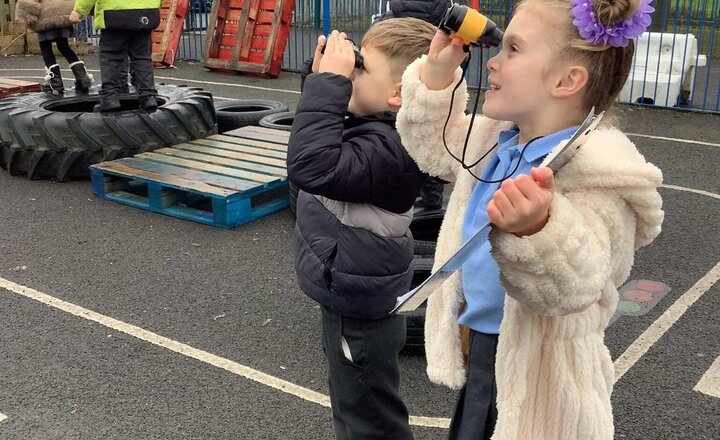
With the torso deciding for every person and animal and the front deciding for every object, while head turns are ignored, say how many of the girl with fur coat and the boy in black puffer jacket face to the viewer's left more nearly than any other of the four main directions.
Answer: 2

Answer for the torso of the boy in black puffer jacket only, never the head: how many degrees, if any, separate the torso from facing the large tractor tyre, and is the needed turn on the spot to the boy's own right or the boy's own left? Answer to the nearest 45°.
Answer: approximately 45° to the boy's own right

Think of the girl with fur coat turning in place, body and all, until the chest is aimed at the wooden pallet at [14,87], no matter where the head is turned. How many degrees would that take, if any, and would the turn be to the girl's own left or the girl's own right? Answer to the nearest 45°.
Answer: approximately 45° to the girl's own right

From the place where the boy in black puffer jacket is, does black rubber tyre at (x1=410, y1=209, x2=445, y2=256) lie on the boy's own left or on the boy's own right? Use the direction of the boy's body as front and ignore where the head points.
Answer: on the boy's own right

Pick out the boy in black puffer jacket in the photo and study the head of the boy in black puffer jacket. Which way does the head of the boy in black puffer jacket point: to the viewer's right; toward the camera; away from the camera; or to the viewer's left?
to the viewer's left

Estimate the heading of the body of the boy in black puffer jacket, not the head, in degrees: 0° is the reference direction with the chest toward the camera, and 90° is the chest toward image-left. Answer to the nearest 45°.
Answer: approximately 90°

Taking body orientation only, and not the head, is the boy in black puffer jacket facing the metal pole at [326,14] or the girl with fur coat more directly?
the metal pole

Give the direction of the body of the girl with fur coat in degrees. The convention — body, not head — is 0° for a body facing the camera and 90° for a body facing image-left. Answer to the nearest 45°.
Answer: approximately 90°

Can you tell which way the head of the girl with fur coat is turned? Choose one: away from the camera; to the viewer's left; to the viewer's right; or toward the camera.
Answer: to the viewer's left
